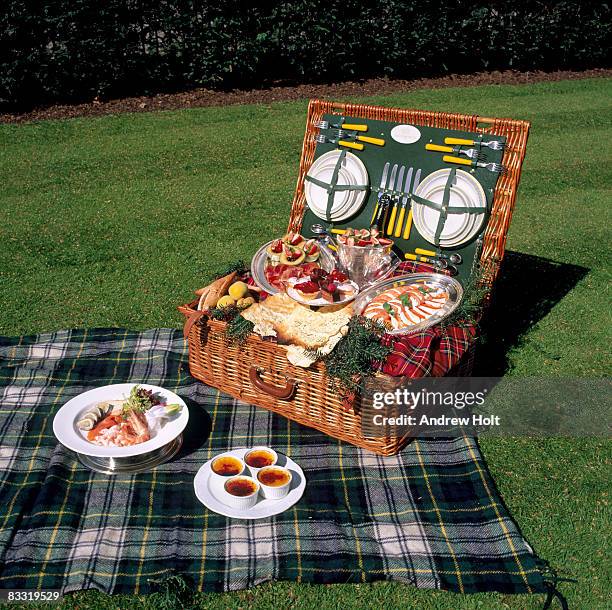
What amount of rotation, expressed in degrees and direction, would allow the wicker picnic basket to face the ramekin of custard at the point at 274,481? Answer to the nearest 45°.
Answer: approximately 45° to its left

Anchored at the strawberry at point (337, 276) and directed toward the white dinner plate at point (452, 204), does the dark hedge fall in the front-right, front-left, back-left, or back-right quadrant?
front-left

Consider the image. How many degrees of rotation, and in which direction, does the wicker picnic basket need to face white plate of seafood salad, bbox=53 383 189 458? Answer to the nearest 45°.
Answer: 0° — it already faces it

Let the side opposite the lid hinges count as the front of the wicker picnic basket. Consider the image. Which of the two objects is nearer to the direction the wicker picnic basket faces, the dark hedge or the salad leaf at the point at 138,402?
the salad leaf

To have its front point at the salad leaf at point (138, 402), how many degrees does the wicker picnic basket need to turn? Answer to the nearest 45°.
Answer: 0° — it already faces it

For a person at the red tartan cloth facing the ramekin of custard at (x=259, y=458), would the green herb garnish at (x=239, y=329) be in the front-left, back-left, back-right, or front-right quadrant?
front-right

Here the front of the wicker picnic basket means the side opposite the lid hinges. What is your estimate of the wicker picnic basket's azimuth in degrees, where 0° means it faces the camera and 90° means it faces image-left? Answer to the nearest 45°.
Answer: approximately 45°

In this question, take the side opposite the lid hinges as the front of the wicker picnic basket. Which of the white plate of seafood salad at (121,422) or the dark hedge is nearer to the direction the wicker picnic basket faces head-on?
the white plate of seafood salad

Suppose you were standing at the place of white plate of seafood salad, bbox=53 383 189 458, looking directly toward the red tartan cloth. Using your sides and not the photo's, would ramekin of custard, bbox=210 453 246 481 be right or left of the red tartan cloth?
right

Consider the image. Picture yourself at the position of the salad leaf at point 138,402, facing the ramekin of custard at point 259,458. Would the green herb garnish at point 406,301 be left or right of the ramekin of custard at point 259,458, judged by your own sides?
left

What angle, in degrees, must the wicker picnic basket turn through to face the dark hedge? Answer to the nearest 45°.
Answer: approximately 135° to its right
